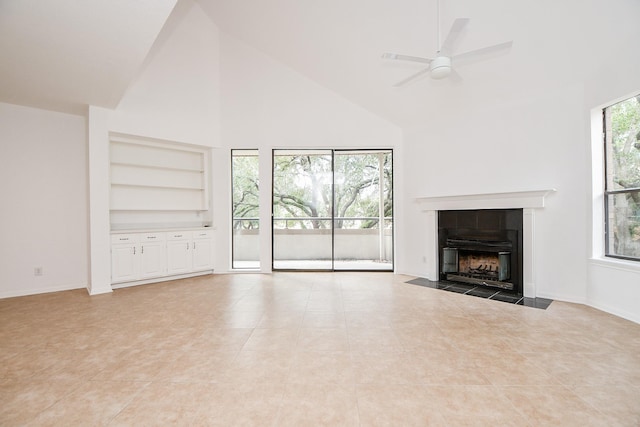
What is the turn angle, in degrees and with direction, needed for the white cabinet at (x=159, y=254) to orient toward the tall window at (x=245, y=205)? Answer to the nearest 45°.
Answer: approximately 45° to its left

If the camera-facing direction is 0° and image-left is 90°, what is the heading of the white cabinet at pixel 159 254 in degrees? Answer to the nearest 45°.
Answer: approximately 315°

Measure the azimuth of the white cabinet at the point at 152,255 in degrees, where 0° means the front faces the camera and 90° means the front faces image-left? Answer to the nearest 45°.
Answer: approximately 315°

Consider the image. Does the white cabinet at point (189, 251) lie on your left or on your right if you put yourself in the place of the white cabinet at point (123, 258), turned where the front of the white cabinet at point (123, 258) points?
on your left

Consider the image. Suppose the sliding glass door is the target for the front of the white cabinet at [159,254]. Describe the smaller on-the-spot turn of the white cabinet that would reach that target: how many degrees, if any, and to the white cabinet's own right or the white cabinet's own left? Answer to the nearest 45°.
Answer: approximately 45° to the white cabinet's own left
